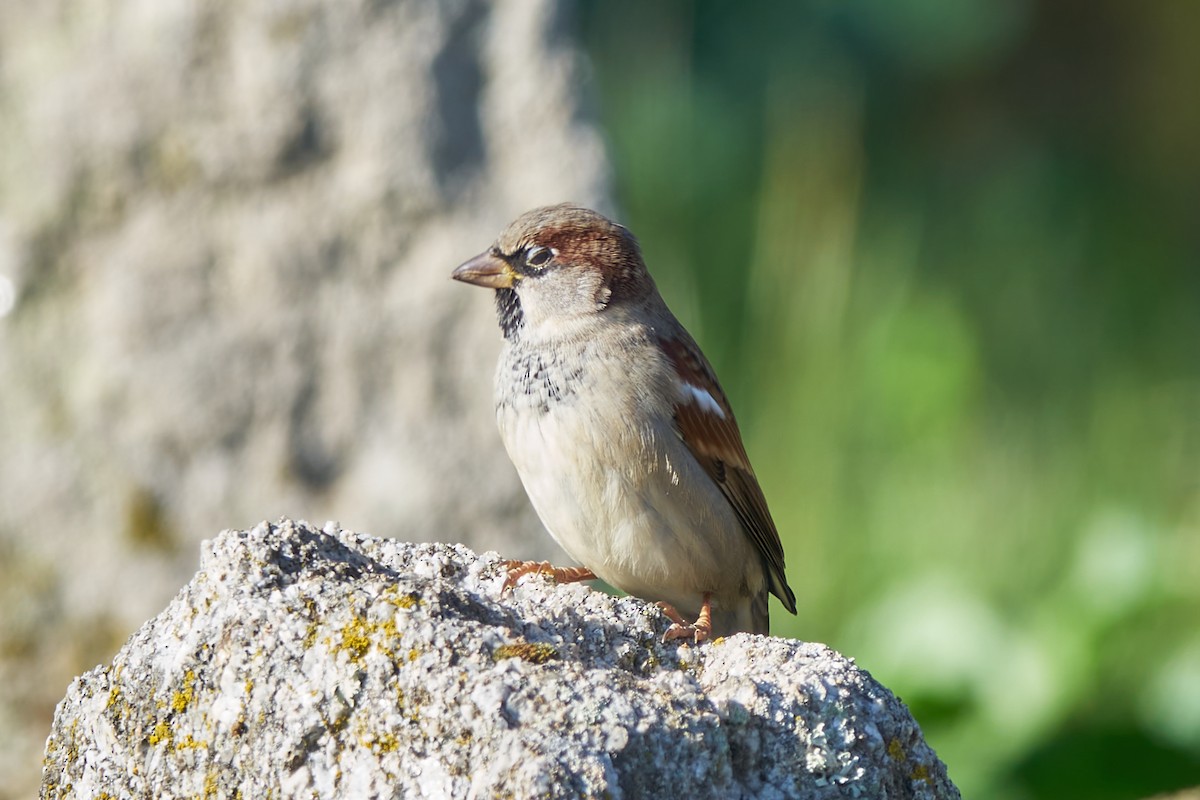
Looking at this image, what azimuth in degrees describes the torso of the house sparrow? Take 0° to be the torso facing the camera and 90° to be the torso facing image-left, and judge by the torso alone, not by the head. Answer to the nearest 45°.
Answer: approximately 45°
